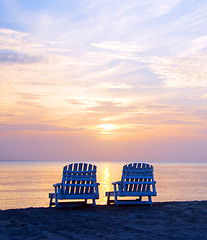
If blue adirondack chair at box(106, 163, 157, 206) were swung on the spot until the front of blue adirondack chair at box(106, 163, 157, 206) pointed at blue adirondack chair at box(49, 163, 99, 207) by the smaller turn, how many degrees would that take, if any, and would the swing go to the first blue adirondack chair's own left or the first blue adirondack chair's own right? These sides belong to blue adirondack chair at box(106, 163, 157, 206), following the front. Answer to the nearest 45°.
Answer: approximately 45° to the first blue adirondack chair's own left

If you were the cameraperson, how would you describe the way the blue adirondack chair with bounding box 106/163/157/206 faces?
facing away from the viewer and to the left of the viewer
